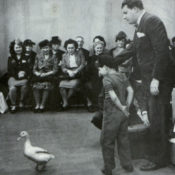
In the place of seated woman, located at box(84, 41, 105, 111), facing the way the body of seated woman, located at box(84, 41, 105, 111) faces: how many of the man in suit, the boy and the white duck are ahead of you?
3

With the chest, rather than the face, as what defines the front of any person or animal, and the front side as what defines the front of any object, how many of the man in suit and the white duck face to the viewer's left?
2

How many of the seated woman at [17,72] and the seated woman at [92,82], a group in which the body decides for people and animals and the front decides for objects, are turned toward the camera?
2

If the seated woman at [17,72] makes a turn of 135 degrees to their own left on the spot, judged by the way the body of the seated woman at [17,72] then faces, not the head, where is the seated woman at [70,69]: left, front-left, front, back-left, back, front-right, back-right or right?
front-right

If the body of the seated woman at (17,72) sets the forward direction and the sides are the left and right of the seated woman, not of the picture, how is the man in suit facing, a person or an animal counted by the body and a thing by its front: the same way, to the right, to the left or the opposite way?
to the right

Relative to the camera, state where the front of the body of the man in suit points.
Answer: to the viewer's left

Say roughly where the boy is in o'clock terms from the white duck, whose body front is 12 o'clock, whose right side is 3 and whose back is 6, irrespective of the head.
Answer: The boy is roughly at 7 o'clock from the white duck.

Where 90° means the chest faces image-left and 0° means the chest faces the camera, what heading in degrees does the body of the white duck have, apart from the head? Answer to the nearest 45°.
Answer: approximately 90°

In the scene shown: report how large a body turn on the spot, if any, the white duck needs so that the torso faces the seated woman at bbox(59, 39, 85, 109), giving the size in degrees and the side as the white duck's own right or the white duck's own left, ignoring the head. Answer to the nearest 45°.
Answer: approximately 90° to the white duck's own right

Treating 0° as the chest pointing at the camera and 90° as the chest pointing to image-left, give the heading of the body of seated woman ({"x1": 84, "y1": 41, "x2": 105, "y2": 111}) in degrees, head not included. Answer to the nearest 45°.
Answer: approximately 0°

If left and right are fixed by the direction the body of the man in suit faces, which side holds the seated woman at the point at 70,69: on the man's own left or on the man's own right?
on the man's own right

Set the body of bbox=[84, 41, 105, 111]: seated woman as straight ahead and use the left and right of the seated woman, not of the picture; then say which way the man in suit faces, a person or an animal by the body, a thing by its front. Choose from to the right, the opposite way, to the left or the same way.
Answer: to the right

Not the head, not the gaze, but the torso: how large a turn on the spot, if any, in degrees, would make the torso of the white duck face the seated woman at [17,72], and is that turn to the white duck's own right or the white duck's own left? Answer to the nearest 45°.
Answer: approximately 90° to the white duck's own right

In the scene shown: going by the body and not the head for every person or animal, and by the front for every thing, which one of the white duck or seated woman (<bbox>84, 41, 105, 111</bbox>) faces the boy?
the seated woman

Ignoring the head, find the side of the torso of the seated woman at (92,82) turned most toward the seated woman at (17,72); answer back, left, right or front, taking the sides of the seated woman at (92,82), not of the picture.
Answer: right
